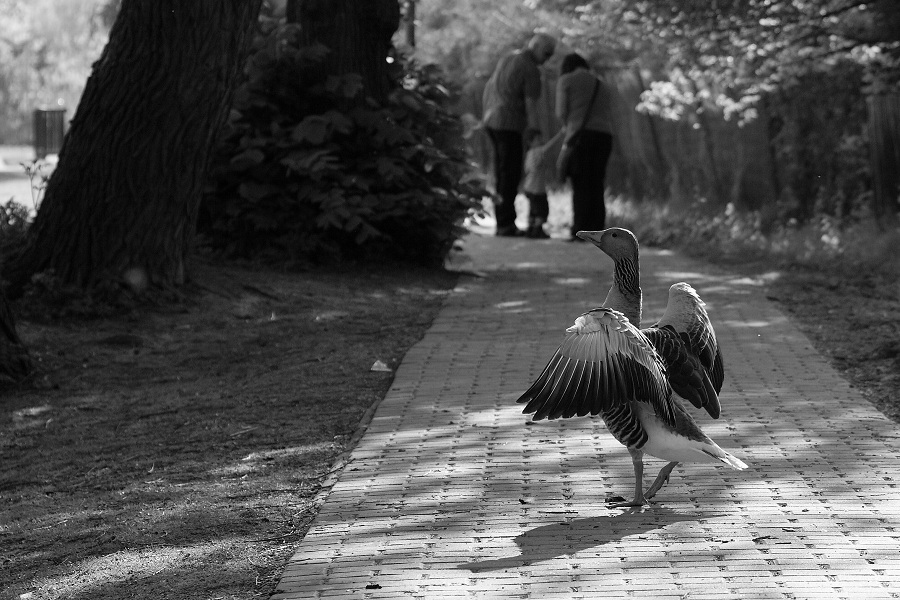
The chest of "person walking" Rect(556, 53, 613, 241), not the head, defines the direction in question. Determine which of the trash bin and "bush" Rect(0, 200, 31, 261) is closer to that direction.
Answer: the trash bin

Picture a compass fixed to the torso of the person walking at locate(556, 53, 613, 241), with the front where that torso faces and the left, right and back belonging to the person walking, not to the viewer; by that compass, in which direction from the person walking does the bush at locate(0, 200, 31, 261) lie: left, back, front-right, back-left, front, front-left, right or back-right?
left

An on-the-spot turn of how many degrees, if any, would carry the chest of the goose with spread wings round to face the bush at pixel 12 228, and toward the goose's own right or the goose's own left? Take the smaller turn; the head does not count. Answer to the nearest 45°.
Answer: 0° — it already faces it

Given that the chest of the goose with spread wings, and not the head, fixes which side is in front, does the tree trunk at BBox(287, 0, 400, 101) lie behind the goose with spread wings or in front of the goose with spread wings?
in front

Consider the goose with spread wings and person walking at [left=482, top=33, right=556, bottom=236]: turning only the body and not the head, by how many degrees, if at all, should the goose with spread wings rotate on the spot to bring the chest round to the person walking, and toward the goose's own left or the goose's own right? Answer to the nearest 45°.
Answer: approximately 45° to the goose's own right

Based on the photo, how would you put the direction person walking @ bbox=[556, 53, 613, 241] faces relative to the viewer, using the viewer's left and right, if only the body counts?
facing away from the viewer and to the left of the viewer

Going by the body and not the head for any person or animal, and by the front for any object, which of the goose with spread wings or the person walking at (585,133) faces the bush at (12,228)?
the goose with spread wings

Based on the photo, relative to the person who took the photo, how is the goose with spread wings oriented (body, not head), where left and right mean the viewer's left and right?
facing away from the viewer and to the left of the viewer

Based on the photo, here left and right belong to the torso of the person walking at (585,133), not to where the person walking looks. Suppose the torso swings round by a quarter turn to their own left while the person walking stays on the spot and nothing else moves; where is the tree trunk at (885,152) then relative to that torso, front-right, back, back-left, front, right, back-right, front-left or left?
back-left

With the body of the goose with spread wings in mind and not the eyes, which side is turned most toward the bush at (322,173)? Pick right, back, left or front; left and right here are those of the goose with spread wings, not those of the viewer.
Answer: front

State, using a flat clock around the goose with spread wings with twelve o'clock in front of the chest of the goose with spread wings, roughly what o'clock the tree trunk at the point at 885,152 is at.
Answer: The tree trunk is roughly at 2 o'clock from the goose with spread wings.
